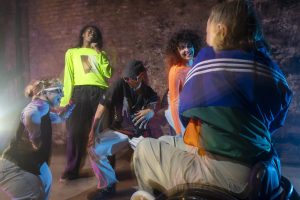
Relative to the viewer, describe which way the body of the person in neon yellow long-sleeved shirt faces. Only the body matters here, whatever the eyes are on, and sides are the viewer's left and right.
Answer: facing the viewer

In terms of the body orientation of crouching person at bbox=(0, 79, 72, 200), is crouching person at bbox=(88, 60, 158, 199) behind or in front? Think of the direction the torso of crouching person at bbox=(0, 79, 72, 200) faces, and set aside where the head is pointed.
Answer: in front

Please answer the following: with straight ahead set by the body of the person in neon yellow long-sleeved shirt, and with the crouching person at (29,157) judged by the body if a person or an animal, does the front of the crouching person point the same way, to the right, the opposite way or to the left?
to the left

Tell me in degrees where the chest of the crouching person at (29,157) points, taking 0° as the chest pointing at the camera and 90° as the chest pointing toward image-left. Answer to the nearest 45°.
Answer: approximately 270°

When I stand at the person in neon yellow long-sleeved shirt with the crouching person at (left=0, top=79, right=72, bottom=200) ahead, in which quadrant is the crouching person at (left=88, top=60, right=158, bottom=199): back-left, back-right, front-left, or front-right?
front-left

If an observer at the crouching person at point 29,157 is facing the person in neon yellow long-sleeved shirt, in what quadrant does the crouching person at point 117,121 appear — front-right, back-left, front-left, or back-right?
front-right

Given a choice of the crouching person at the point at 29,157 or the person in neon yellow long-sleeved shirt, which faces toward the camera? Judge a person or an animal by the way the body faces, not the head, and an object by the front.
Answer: the person in neon yellow long-sleeved shirt

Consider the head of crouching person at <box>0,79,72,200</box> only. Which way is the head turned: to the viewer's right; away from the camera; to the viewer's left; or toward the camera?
to the viewer's right

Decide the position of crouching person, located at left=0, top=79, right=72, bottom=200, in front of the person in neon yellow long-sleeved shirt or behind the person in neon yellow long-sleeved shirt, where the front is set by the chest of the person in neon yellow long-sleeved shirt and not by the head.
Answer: in front

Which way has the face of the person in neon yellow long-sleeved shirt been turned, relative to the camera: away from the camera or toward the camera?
toward the camera

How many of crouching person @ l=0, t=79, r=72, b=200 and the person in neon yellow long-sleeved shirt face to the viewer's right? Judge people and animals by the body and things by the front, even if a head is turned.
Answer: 1
